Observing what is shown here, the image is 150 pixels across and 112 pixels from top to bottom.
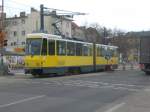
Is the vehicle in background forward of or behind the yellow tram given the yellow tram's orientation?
behind

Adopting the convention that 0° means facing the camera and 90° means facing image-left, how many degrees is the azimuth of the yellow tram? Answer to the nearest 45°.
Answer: approximately 45°
